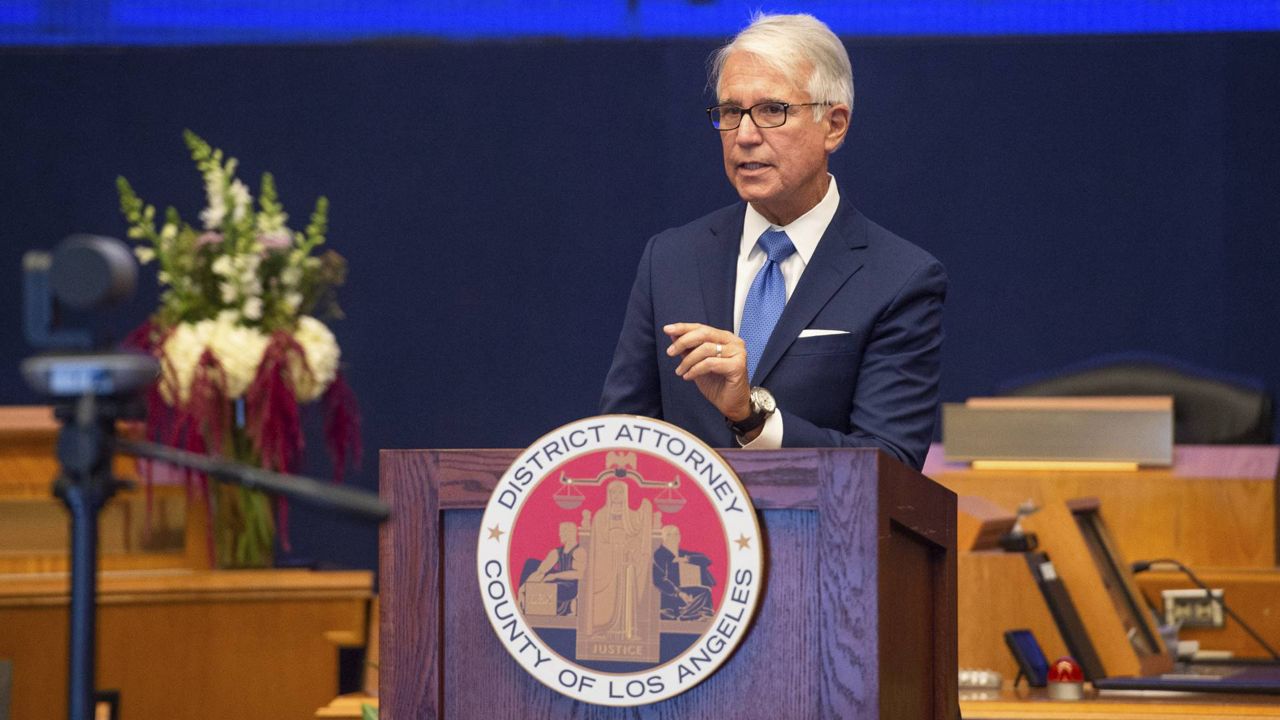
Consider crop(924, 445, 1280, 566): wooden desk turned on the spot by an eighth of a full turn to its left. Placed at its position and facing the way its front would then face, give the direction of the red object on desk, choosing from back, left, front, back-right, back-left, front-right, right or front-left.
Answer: front-right

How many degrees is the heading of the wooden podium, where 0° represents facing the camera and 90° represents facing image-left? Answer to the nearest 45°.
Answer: approximately 0°

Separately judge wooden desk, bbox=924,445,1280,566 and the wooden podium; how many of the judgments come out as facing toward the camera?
2

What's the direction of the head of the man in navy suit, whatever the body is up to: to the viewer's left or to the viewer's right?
to the viewer's left

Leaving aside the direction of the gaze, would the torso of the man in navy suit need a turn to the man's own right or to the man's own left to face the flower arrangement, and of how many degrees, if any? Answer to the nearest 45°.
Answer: approximately 90° to the man's own right

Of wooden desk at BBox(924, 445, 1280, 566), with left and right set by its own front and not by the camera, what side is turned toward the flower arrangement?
right

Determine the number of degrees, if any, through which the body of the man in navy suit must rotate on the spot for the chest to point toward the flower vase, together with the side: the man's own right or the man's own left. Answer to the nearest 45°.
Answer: approximately 90° to the man's own right

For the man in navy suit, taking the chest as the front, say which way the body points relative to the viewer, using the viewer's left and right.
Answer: facing the viewer and to the left of the viewer

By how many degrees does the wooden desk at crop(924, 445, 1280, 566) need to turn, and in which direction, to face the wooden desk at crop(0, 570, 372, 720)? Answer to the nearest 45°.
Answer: approximately 45° to its right

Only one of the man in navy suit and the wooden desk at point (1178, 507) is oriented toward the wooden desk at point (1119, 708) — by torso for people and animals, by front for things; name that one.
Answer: the wooden desk at point (1178, 507)

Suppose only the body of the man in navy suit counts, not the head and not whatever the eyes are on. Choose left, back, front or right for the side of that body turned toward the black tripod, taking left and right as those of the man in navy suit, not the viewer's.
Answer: front

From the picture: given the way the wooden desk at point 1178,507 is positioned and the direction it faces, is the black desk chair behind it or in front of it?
behind

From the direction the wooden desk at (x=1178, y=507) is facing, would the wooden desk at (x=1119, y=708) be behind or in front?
in front
